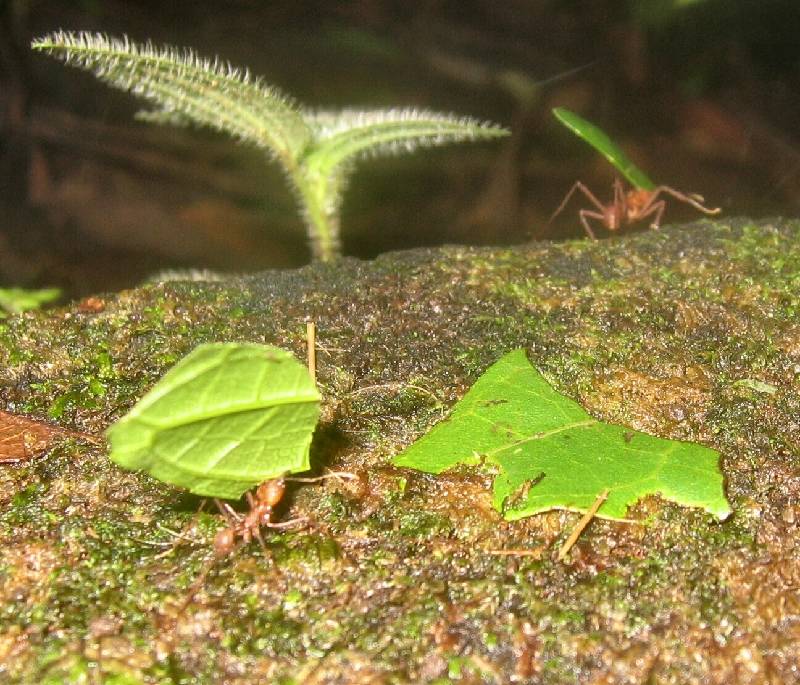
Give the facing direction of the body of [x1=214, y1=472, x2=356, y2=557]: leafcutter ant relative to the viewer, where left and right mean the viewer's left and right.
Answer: facing away from the viewer and to the right of the viewer

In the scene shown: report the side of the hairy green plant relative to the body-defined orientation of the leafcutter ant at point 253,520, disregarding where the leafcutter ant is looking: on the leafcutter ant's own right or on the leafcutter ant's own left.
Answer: on the leafcutter ant's own left
